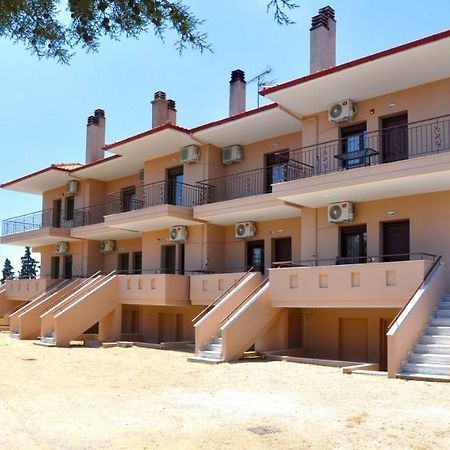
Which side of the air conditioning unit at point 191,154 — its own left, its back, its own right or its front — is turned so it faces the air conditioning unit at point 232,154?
left

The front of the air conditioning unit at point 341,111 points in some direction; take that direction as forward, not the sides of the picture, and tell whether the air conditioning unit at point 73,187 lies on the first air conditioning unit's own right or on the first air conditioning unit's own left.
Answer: on the first air conditioning unit's own right

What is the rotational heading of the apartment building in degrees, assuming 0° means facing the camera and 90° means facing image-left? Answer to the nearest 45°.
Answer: approximately 45°

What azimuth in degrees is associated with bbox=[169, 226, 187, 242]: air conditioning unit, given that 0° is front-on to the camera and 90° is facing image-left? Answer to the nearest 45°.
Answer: approximately 45°

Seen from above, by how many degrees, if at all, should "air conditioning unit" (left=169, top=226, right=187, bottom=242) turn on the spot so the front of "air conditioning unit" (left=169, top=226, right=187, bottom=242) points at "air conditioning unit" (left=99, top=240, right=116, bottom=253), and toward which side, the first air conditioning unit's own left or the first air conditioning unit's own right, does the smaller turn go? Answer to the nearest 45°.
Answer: approximately 90° to the first air conditioning unit's own right

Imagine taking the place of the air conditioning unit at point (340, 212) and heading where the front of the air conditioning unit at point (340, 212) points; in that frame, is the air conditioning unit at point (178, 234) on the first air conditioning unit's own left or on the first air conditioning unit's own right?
on the first air conditioning unit's own right

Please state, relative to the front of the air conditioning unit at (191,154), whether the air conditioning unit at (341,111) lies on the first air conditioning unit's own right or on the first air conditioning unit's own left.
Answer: on the first air conditioning unit's own left
